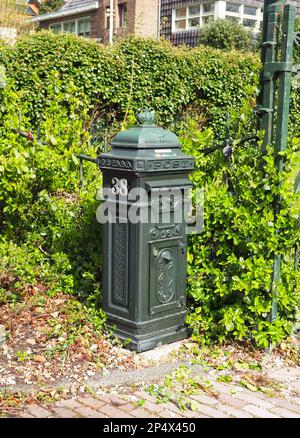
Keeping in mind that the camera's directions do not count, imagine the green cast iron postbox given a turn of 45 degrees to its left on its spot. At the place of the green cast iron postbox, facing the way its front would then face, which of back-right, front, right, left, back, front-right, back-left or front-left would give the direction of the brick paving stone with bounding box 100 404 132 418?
right

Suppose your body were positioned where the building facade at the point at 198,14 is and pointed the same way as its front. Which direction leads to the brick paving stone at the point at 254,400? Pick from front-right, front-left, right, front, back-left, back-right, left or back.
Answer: front

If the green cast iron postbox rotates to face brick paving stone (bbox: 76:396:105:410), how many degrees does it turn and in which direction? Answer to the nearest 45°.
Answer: approximately 45° to its right

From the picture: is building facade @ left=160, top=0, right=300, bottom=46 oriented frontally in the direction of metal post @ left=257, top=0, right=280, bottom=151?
yes

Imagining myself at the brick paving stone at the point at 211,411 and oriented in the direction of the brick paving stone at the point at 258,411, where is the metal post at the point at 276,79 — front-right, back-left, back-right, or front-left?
front-left

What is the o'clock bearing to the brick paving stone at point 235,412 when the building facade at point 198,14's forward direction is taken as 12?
The brick paving stone is roughly at 12 o'clock from the building facade.

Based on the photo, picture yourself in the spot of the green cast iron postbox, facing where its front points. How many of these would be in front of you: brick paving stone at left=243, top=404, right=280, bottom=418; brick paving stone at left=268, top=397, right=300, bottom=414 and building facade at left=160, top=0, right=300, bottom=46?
2

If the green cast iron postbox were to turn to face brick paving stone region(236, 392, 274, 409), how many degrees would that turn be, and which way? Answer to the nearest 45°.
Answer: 0° — it already faces it

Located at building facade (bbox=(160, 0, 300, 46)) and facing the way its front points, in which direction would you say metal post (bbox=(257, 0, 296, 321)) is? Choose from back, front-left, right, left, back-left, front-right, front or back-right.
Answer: front

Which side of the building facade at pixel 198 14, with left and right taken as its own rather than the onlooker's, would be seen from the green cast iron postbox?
front

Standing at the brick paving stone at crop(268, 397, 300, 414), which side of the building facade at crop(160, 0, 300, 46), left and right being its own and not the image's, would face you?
front

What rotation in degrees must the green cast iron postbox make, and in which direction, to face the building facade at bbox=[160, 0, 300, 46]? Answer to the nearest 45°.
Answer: approximately 135° to its left

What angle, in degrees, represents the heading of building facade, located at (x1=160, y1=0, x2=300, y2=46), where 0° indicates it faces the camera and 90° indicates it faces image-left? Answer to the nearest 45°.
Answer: approximately 0°

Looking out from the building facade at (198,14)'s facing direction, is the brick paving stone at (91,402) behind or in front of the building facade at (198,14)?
in front

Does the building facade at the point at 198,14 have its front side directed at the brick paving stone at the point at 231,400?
yes

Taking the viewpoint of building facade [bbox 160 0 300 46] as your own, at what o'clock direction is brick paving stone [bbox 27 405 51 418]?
The brick paving stone is roughly at 12 o'clock from the building facade.

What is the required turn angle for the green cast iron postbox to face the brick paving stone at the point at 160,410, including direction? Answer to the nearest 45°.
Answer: approximately 45° to its right

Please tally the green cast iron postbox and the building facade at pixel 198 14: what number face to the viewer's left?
0

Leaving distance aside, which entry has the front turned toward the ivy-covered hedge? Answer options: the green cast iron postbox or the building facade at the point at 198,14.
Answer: the building facade
